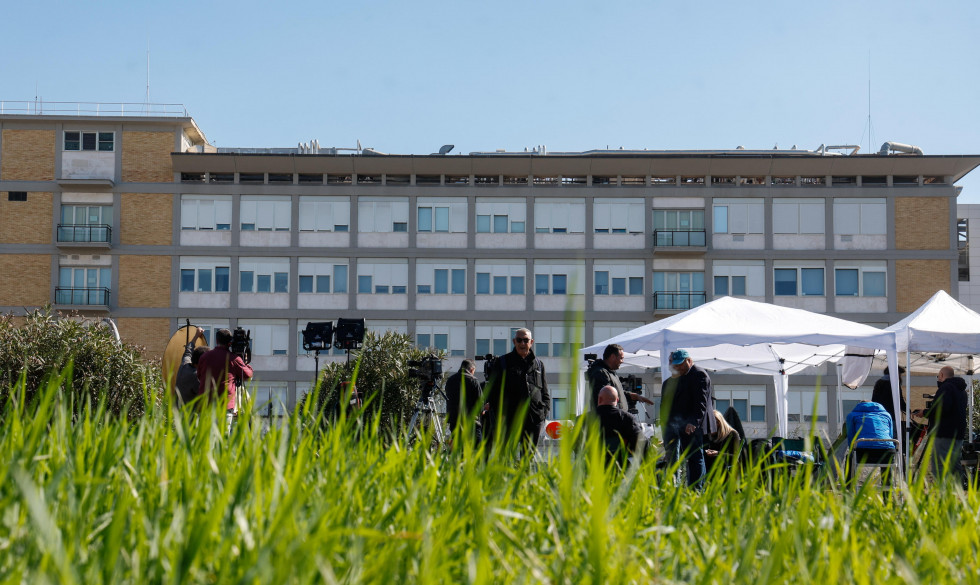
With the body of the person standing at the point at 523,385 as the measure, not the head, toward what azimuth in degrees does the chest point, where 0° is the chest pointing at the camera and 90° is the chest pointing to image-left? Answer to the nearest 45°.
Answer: approximately 0°

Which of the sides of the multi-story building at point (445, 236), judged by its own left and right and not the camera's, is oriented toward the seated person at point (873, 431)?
front

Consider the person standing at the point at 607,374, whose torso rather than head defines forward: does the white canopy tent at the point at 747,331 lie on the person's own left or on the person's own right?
on the person's own left

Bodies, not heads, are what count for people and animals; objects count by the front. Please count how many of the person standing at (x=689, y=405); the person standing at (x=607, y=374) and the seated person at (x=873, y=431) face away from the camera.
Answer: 1

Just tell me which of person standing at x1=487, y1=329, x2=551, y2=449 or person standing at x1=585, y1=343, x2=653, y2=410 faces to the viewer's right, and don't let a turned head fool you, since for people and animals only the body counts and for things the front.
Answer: person standing at x1=585, y1=343, x2=653, y2=410

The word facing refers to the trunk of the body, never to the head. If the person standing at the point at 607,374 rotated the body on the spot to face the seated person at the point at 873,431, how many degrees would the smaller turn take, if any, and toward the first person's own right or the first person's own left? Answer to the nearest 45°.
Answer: approximately 45° to the first person's own left

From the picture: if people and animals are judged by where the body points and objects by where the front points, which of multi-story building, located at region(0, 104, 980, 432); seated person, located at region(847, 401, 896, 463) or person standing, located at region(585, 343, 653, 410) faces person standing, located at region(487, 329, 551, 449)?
the multi-story building

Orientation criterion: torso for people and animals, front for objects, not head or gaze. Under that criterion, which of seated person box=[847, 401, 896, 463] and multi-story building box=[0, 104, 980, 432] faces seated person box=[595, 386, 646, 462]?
the multi-story building

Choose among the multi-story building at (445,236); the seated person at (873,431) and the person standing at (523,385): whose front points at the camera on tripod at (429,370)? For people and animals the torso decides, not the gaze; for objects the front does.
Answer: the multi-story building

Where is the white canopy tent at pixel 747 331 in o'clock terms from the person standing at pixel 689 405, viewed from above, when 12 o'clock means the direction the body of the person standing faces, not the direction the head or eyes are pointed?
The white canopy tent is roughly at 5 o'clock from the person standing.

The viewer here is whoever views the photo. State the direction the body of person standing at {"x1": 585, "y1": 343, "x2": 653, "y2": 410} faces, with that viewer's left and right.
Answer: facing to the right of the viewer

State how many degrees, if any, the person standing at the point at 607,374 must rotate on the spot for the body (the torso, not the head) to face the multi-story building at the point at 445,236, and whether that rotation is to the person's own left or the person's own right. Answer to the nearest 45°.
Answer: approximately 90° to the person's own left

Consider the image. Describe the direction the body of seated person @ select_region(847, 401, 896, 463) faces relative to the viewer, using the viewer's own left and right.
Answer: facing away from the viewer
